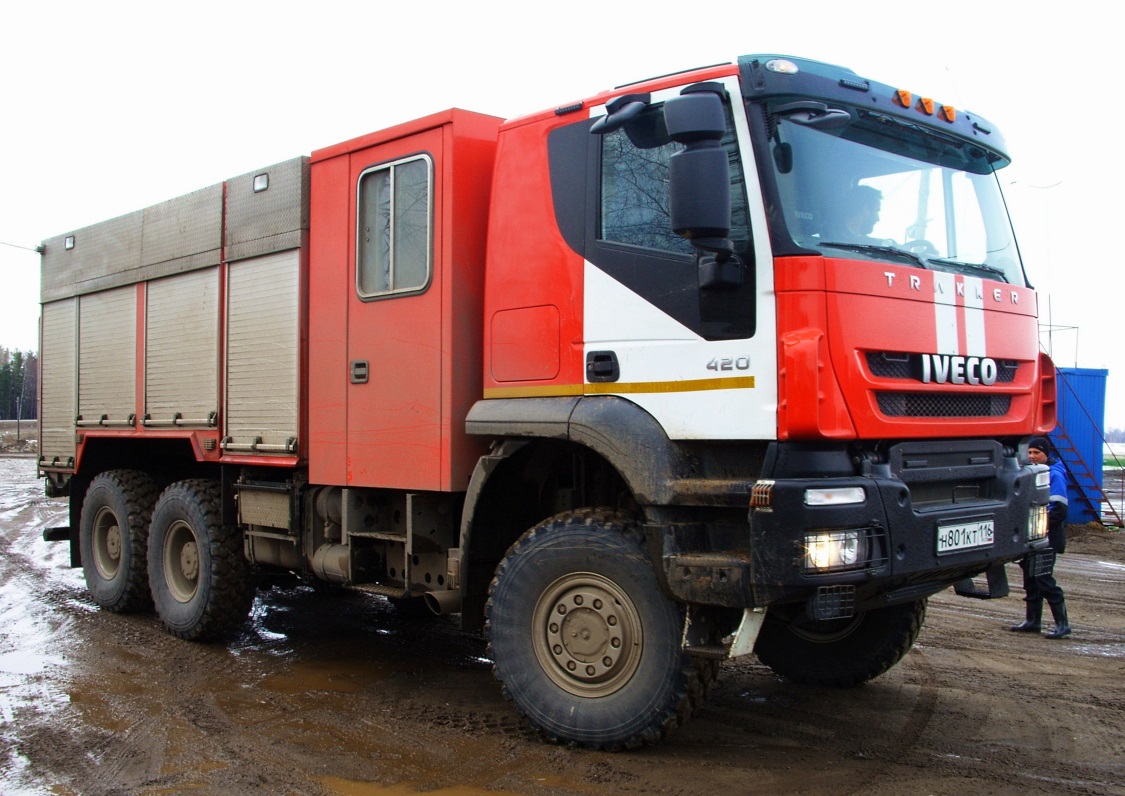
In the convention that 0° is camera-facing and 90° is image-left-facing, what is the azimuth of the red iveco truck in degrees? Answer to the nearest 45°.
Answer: approximately 315°

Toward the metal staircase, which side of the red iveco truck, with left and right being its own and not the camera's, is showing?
left

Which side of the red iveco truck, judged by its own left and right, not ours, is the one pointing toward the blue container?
left
